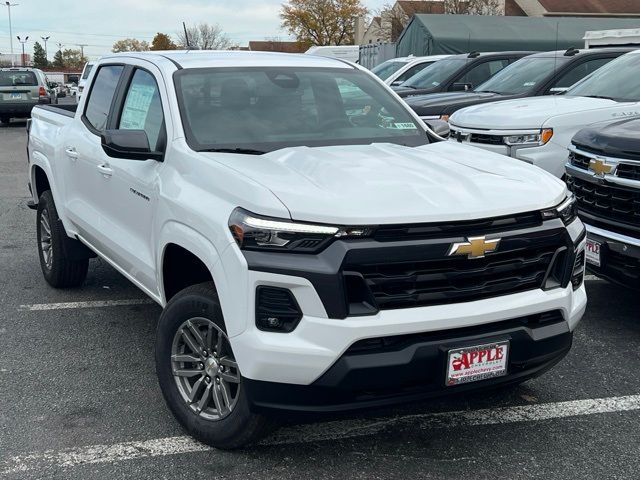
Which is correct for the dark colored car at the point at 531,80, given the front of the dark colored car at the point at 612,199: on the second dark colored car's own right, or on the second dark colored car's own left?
on the second dark colored car's own right

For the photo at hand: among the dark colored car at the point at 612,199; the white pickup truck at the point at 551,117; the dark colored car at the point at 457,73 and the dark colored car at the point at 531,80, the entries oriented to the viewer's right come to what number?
0

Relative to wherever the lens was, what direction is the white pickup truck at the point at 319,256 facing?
facing the viewer and to the right of the viewer

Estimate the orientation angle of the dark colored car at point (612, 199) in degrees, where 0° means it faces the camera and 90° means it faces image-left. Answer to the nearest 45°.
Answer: approximately 45°

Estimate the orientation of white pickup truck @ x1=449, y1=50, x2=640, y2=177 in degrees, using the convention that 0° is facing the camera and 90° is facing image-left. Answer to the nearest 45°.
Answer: approximately 45°

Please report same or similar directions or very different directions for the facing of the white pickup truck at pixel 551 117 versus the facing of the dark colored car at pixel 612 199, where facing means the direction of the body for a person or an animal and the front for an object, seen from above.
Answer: same or similar directions

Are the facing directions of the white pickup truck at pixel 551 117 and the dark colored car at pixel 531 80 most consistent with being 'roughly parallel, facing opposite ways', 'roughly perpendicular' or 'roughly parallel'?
roughly parallel

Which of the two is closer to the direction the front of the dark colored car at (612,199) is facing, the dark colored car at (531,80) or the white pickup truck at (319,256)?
the white pickup truck

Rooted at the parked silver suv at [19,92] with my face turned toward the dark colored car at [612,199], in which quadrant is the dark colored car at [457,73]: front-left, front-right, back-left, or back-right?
front-left

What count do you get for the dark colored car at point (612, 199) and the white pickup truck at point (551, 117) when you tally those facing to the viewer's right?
0

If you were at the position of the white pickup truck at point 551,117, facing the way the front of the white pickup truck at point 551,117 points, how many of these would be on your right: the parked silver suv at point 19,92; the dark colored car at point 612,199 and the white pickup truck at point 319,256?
1

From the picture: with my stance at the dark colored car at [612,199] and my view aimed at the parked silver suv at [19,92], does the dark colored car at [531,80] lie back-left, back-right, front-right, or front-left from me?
front-right

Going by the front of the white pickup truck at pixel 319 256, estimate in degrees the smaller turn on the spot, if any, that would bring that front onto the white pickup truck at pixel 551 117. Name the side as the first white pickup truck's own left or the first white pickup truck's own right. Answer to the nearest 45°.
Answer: approximately 90° to the first white pickup truck's own left

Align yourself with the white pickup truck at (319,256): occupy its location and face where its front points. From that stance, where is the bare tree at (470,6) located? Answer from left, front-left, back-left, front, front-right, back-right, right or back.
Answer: back-left
